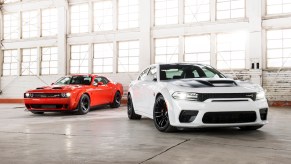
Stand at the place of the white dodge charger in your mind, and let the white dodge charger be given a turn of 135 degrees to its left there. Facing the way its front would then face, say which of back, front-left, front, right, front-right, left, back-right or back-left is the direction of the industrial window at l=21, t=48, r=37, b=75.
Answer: front-left

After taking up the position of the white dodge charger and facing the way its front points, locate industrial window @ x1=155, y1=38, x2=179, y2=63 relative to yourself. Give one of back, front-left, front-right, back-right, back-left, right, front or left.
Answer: back-left

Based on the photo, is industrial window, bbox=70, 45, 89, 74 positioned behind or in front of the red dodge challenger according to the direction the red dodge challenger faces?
behind

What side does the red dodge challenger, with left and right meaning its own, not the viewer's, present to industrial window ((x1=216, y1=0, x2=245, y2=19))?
back

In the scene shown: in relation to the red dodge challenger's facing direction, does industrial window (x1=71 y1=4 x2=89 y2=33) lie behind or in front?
behind

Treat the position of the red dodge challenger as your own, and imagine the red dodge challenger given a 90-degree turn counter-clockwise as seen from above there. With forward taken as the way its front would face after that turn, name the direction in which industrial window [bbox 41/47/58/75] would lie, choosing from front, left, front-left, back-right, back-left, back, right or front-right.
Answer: back-left

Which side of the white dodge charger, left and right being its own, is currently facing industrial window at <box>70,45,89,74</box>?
back

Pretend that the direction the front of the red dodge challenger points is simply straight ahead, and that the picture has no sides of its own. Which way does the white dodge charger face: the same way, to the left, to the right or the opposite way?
to the left

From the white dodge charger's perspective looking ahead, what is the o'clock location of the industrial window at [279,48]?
The industrial window is roughly at 8 o'clock from the white dodge charger.

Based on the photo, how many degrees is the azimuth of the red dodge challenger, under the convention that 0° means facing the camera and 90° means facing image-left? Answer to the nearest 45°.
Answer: approximately 45°

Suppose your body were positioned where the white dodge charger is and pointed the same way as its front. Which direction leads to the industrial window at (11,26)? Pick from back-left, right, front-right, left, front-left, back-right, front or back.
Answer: back

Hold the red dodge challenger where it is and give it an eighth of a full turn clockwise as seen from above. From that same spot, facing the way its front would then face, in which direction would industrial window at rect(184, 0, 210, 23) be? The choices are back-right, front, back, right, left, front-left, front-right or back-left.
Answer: back-right

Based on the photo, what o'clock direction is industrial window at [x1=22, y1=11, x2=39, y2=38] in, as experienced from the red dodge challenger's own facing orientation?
The industrial window is roughly at 4 o'clock from the red dodge challenger.

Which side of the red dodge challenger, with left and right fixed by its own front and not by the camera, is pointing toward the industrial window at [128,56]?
back

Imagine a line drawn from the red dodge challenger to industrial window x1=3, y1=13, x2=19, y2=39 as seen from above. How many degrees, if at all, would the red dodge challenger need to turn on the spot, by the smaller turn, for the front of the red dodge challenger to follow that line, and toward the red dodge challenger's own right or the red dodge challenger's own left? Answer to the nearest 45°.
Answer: approximately 135° to the red dodge challenger's own right

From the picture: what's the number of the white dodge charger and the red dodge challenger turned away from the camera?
0

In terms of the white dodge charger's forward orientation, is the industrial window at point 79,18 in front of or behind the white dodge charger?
behind
